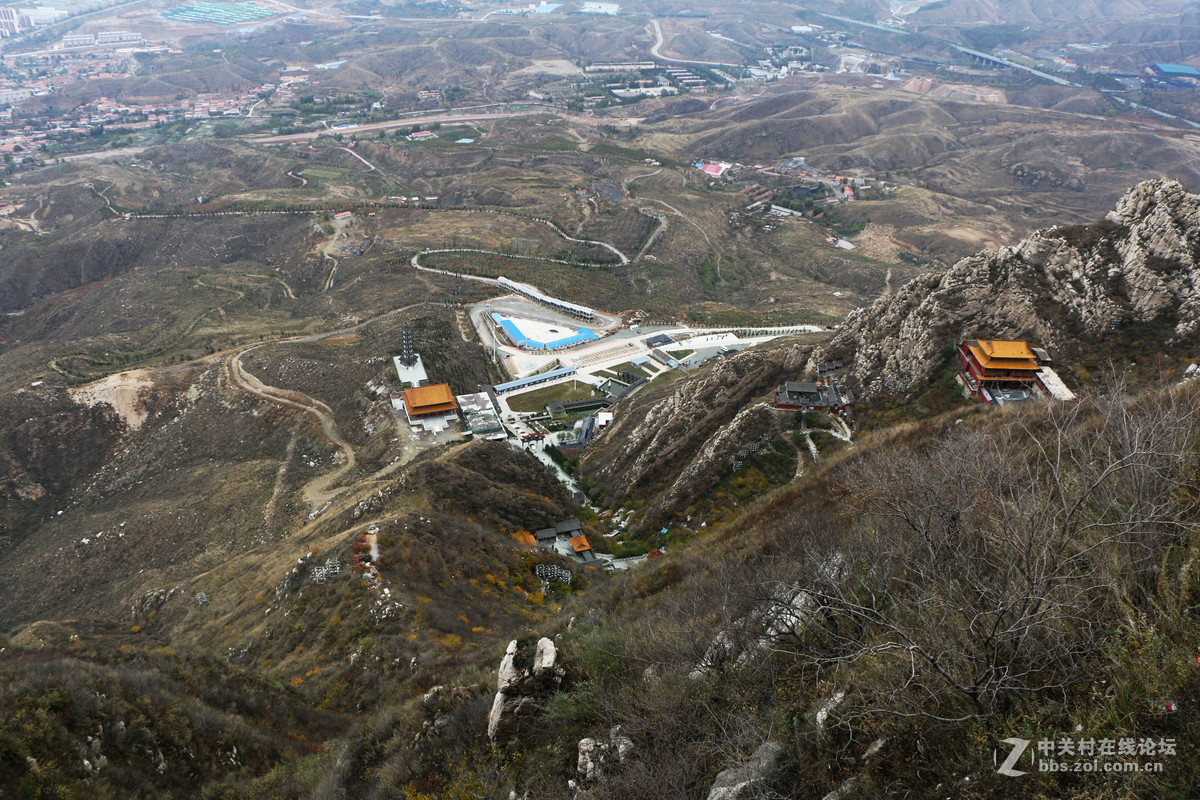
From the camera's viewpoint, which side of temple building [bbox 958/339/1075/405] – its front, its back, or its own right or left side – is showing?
front

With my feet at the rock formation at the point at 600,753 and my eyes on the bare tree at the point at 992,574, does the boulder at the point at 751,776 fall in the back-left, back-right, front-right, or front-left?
front-right

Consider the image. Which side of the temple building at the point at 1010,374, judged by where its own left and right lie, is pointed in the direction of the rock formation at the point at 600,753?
front

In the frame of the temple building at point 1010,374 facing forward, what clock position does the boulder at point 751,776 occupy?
The boulder is roughly at 12 o'clock from the temple building.

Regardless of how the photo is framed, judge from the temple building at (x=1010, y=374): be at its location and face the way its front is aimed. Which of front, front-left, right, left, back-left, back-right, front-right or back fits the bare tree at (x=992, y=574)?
front

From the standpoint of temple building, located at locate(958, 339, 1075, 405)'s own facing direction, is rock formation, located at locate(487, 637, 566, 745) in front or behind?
in front
